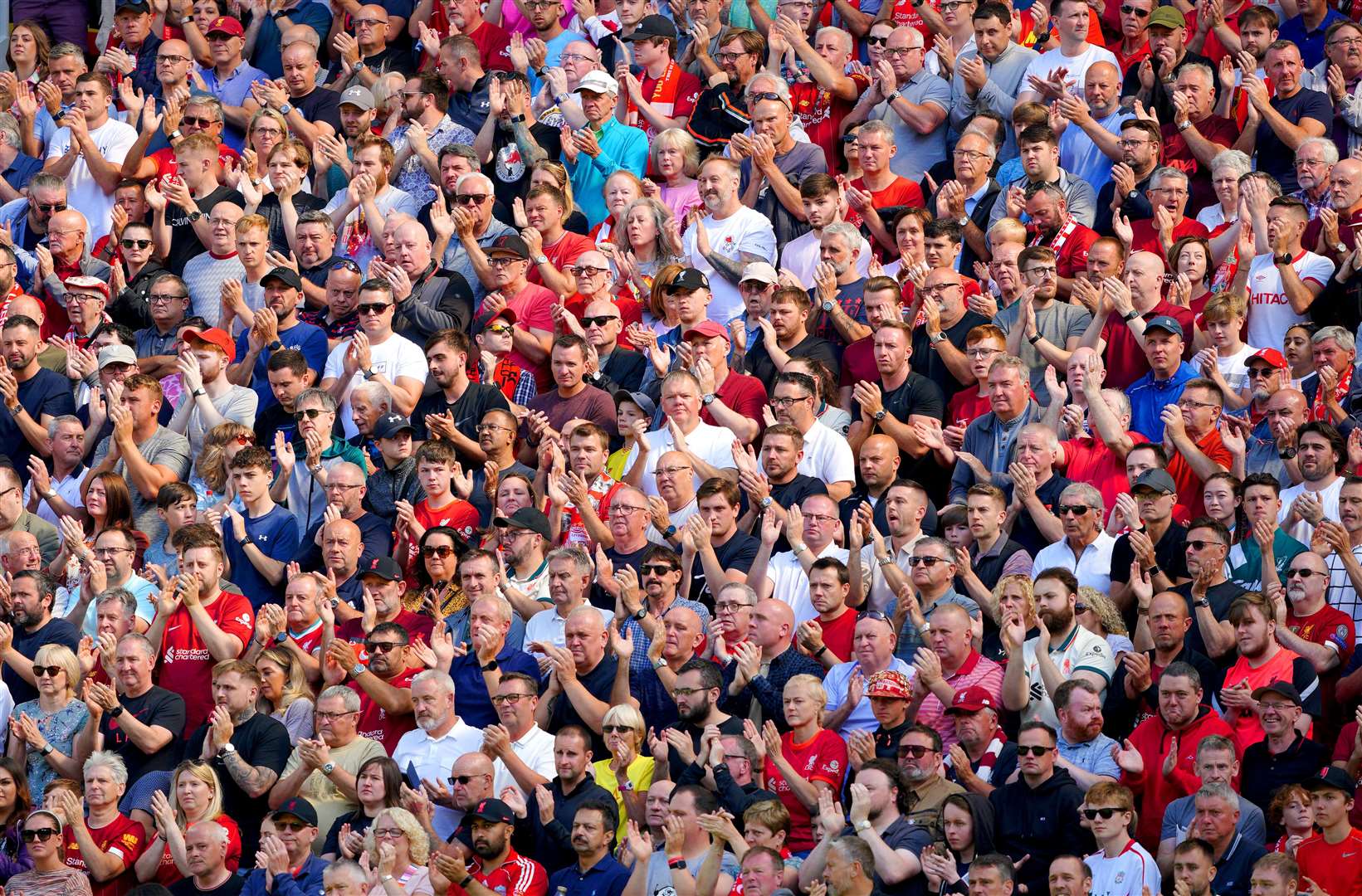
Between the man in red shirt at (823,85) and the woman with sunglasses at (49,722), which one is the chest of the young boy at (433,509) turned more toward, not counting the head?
the woman with sunglasses

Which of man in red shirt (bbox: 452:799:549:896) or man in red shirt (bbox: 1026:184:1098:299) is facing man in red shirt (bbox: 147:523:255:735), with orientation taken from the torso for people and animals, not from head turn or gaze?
man in red shirt (bbox: 1026:184:1098:299)

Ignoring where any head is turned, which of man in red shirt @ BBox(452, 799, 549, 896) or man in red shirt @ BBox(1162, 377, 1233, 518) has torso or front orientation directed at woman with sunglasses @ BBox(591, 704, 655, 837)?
man in red shirt @ BBox(1162, 377, 1233, 518)

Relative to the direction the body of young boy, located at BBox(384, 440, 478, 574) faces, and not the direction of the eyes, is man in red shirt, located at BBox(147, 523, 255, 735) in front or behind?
in front

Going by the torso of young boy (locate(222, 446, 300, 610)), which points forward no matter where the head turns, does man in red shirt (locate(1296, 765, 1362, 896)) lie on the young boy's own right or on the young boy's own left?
on the young boy's own left

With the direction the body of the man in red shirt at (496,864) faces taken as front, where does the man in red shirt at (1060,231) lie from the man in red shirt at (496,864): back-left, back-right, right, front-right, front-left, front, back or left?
back

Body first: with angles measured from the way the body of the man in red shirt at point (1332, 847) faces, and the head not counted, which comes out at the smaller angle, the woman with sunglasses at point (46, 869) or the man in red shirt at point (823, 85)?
the woman with sunglasses

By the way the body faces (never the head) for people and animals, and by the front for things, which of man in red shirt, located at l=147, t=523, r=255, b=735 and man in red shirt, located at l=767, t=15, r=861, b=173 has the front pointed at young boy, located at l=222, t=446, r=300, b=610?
man in red shirt, located at l=767, t=15, r=861, b=173

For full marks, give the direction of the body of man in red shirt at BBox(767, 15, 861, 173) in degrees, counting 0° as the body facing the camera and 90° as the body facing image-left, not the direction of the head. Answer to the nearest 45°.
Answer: approximately 45°

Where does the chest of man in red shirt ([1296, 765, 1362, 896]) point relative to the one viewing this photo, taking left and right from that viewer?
facing the viewer and to the left of the viewer

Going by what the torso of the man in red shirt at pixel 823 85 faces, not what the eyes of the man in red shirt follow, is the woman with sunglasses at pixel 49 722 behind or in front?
in front

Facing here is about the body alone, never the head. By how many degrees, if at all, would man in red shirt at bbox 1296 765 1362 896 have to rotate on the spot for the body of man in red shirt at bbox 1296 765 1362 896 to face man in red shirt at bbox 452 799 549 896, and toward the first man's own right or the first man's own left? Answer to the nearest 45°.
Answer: approximately 45° to the first man's own right

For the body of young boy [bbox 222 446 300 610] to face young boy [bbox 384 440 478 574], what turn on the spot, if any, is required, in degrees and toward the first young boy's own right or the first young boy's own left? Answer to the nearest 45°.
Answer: approximately 135° to the first young boy's own left

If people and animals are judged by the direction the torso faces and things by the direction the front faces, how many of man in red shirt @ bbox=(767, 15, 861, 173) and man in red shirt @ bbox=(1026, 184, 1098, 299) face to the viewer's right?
0

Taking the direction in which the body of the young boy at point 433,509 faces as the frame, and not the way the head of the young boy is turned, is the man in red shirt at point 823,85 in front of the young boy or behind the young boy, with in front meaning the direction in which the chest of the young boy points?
behind
